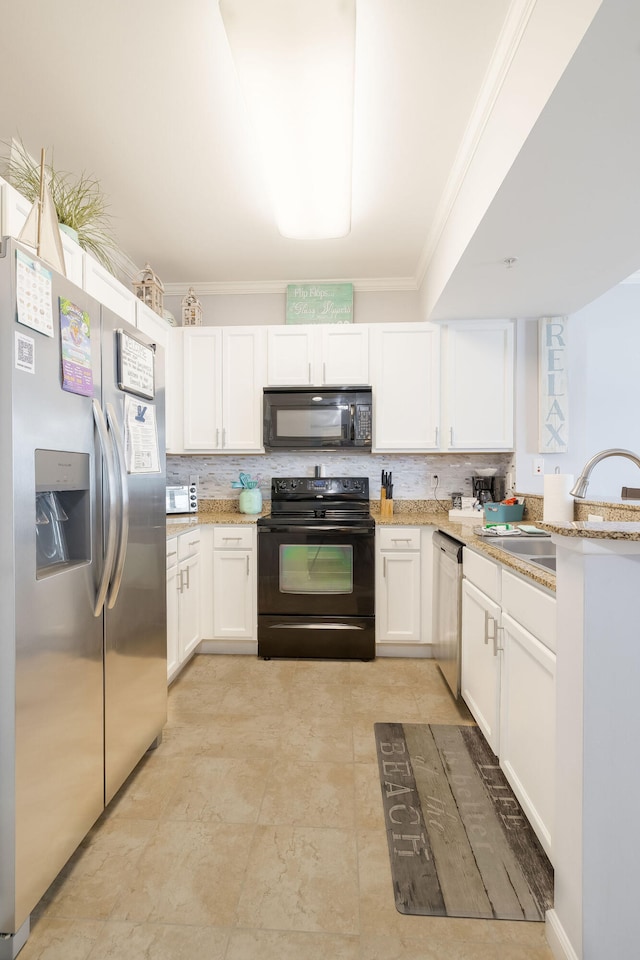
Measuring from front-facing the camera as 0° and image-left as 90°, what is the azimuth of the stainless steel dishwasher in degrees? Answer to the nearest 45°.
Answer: approximately 90°

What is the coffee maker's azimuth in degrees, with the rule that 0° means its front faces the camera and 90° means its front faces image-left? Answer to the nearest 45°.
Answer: approximately 45°

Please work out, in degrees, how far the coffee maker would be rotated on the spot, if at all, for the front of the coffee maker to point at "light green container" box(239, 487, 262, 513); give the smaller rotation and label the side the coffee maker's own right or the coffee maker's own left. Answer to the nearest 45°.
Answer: approximately 45° to the coffee maker's own right

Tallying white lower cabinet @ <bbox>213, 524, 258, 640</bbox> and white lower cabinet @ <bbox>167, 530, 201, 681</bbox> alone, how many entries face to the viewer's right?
1

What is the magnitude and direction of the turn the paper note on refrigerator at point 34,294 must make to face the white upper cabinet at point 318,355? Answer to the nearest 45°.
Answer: approximately 90° to its left

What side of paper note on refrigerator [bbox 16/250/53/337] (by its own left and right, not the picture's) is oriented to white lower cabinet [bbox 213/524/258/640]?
left

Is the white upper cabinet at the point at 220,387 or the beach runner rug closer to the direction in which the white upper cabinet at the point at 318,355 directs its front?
the beach runner rug
